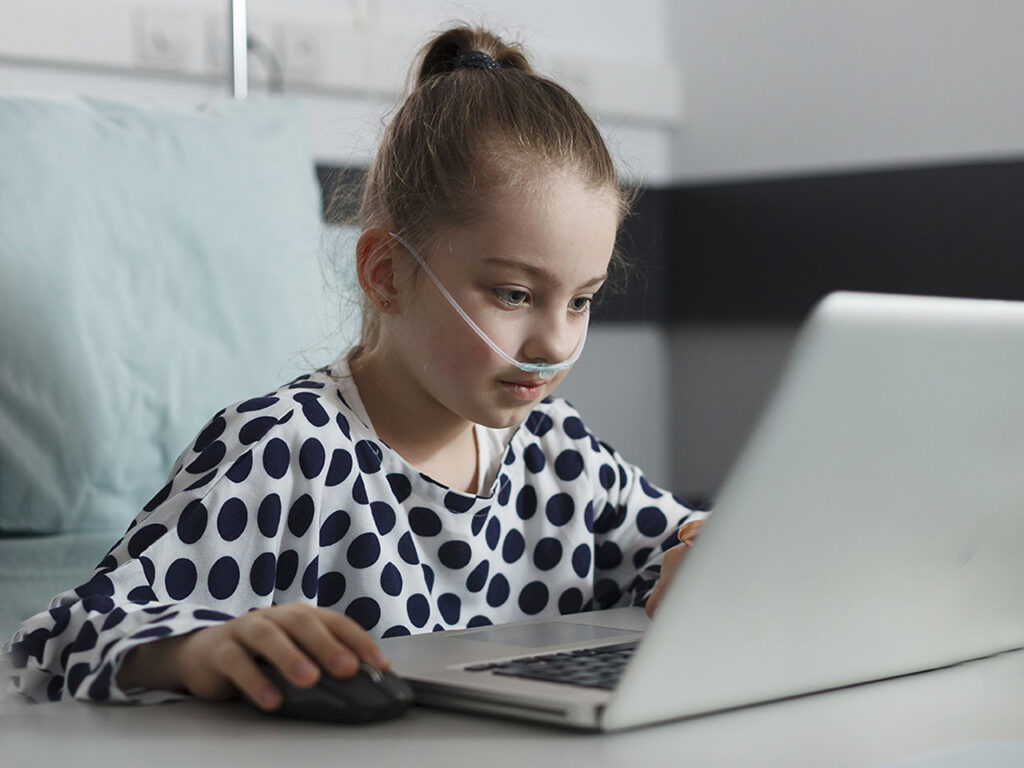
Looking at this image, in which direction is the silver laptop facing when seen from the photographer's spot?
facing away from the viewer and to the left of the viewer

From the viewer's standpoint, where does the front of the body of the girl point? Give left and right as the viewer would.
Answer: facing the viewer and to the right of the viewer

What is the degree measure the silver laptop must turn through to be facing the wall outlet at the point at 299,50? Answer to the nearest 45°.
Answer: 0° — it already faces it

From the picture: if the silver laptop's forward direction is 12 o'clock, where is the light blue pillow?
The light blue pillow is roughly at 12 o'clock from the silver laptop.

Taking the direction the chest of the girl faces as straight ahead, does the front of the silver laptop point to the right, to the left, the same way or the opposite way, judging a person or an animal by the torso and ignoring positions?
the opposite way

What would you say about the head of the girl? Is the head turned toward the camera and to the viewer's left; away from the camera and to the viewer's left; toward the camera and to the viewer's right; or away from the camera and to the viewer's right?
toward the camera and to the viewer's right
